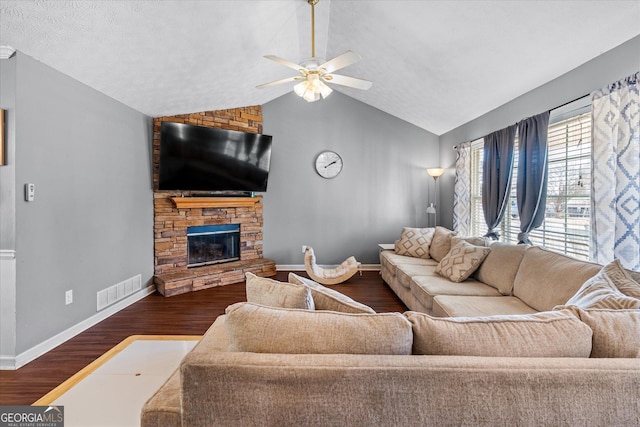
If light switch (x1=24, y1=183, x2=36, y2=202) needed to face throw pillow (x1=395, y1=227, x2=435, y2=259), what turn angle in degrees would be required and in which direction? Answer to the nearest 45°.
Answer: approximately 45° to its left

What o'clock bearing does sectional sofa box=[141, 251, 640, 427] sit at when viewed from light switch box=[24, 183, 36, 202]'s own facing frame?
The sectional sofa is roughly at 1 o'clock from the light switch.

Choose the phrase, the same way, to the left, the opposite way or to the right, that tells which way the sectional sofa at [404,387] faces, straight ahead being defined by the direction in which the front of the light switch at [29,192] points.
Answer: to the left

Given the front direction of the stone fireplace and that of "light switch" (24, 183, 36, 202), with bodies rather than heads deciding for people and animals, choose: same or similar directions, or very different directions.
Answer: same or similar directions

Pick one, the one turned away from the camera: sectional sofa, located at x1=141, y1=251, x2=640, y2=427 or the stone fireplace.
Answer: the sectional sofa

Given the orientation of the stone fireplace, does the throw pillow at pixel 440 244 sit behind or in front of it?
in front

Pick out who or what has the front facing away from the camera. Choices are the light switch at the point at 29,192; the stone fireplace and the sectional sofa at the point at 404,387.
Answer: the sectional sofa

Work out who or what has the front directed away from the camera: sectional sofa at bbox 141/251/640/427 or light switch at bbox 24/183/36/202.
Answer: the sectional sofa

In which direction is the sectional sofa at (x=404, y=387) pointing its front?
away from the camera

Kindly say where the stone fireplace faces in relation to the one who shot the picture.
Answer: facing the viewer and to the right of the viewer
